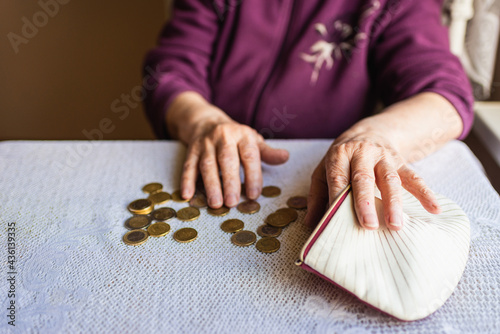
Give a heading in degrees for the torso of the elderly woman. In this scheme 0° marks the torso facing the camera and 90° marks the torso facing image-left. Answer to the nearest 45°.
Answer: approximately 0°

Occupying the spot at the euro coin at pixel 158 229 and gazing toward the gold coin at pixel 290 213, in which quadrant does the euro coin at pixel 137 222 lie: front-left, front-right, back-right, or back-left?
back-left
